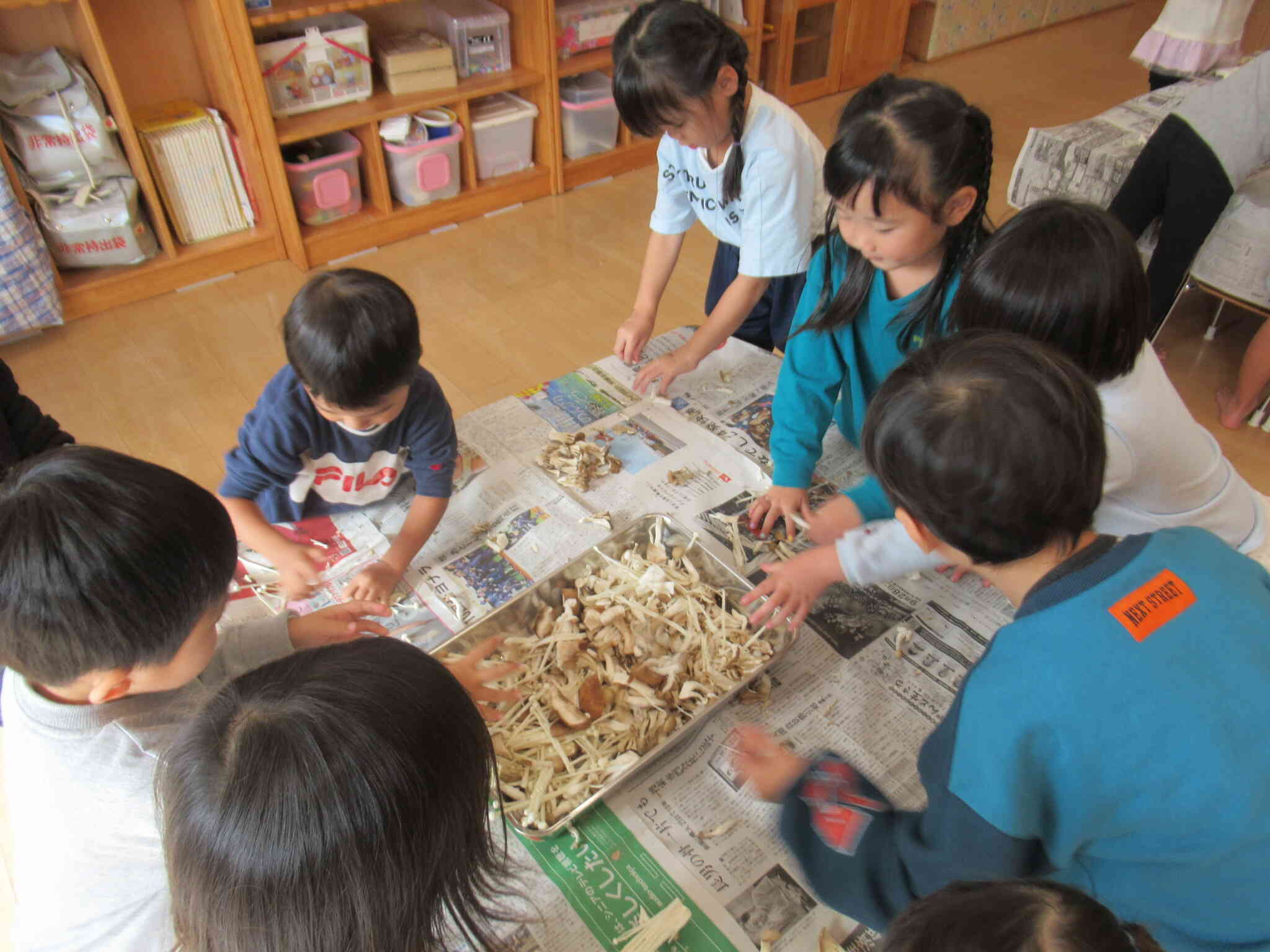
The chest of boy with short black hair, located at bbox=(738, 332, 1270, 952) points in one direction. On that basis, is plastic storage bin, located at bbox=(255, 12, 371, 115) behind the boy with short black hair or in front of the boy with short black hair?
in front

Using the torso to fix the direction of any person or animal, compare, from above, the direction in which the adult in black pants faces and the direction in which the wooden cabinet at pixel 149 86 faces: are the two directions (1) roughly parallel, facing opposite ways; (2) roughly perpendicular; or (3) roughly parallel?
roughly perpendicular

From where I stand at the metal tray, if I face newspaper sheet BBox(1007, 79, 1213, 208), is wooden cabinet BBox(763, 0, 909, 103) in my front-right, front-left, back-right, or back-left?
front-left

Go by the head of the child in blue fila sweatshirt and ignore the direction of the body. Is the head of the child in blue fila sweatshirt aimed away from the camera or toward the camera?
toward the camera

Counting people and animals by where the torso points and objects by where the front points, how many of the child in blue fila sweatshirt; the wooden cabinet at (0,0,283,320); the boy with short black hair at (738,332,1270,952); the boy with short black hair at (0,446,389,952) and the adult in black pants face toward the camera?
2

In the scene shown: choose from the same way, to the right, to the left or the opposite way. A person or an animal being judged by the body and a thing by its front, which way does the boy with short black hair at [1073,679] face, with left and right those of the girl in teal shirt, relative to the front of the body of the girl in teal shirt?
to the right

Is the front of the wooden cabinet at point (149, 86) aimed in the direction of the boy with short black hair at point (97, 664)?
yes

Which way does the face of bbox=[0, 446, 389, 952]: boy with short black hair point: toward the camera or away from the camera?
away from the camera

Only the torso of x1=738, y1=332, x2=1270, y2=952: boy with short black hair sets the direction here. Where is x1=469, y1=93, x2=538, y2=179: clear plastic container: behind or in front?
in front

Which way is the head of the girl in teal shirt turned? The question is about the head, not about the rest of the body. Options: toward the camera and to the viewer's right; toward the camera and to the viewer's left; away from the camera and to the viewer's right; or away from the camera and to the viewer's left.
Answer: toward the camera and to the viewer's left

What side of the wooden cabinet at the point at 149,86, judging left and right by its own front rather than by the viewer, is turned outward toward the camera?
front

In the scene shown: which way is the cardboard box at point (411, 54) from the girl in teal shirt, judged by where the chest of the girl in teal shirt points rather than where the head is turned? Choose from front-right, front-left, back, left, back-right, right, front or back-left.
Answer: right

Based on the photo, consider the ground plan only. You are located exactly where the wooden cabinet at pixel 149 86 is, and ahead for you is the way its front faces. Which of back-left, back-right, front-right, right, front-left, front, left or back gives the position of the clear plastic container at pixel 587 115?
left

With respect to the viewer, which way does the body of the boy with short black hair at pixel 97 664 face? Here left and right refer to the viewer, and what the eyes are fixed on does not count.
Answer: facing away from the viewer and to the right of the viewer

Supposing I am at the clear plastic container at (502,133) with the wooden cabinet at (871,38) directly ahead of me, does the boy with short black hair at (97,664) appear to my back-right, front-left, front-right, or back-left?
back-right

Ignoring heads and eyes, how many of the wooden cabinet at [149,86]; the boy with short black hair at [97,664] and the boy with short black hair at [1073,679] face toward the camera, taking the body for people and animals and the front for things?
1

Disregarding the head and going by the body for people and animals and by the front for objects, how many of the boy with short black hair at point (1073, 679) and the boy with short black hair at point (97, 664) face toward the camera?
0

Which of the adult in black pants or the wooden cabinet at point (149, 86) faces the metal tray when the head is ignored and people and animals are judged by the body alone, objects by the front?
the wooden cabinet
